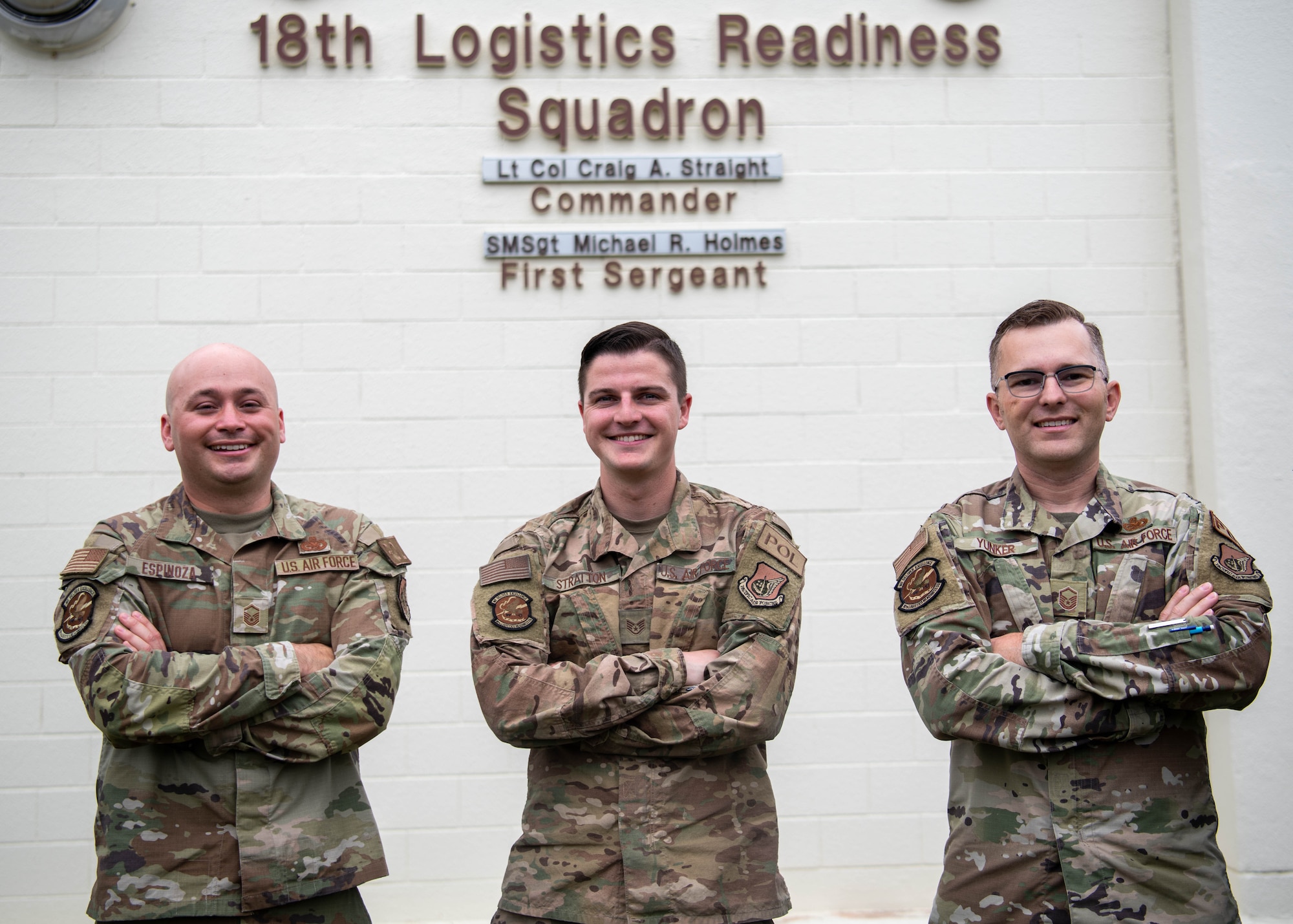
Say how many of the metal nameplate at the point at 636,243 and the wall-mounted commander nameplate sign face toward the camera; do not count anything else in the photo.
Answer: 2

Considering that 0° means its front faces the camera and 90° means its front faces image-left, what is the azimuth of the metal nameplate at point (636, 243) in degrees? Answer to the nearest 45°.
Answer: approximately 0°

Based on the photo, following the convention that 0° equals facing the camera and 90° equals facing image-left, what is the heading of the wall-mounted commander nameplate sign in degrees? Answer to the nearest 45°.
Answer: approximately 0°
